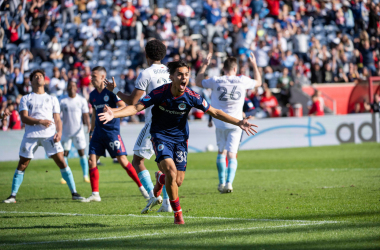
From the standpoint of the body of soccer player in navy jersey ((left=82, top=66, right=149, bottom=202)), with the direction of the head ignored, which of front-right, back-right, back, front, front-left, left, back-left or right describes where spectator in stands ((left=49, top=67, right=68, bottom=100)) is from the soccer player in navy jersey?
back-right

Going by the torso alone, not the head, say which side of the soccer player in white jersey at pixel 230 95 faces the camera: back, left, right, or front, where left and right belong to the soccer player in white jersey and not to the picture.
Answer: back

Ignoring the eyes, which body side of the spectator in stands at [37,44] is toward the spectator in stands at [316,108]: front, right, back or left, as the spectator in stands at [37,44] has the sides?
left

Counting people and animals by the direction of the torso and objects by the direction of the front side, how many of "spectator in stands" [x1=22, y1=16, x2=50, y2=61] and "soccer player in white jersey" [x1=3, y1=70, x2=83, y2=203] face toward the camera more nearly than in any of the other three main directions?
2

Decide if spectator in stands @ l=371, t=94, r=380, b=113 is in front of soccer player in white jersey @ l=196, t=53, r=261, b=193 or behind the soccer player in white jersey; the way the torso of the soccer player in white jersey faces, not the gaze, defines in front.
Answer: in front

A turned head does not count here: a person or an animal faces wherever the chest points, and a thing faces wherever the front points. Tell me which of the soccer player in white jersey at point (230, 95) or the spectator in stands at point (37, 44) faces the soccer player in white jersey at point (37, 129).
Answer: the spectator in stands

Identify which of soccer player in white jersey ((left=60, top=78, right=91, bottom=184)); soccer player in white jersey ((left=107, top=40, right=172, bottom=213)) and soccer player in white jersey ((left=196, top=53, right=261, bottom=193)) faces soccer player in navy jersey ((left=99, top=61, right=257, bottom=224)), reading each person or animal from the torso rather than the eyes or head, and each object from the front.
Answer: soccer player in white jersey ((left=60, top=78, right=91, bottom=184))

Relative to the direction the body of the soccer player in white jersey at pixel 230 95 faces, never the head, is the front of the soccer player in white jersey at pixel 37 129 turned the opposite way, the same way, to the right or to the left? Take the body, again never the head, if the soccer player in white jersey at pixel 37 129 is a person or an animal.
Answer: the opposite way

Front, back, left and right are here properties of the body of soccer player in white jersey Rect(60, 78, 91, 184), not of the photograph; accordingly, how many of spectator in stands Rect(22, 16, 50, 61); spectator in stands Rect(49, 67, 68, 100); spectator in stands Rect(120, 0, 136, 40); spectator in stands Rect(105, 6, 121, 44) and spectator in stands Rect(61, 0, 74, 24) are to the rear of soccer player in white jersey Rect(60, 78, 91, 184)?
5
